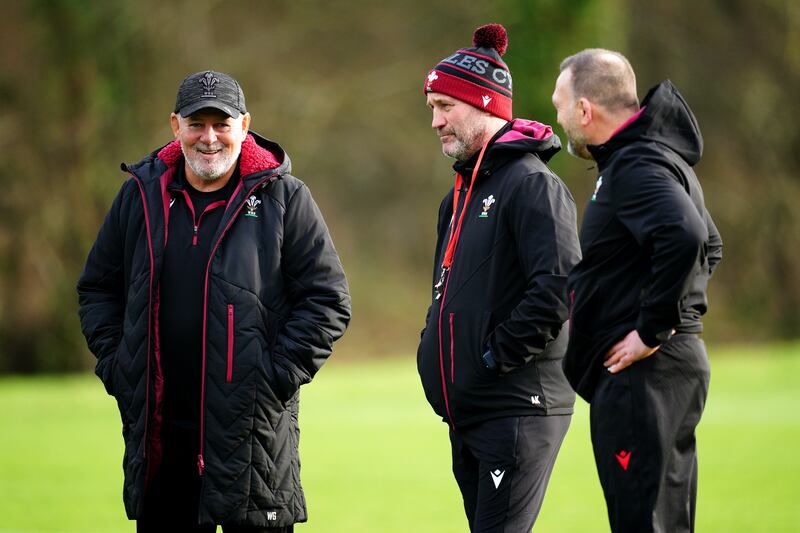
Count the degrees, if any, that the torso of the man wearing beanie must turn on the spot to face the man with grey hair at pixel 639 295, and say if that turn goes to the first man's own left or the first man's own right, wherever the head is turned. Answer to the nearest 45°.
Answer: approximately 90° to the first man's own left

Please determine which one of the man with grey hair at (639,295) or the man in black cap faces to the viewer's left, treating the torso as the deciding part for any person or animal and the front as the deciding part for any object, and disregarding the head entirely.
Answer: the man with grey hair

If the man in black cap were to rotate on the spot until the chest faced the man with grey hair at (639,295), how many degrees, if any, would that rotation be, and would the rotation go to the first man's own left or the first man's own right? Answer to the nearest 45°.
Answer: approximately 45° to the first man's own left

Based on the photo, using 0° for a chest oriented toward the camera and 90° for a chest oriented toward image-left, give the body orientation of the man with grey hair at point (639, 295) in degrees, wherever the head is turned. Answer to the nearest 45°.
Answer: approximately 90°

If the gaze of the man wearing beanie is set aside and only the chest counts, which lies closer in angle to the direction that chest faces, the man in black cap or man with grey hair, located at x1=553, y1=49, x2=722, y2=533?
the man in black cap

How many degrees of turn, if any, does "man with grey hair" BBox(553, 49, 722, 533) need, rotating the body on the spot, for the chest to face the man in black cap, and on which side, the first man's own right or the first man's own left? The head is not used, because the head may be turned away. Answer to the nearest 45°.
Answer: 0° — they already face them

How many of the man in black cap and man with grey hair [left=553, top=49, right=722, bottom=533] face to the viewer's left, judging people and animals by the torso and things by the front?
1

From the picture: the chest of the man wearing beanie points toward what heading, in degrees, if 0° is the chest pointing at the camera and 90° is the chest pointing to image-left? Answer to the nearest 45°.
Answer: approximately 45°

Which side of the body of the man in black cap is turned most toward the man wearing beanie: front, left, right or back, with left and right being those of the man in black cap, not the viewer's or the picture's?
left
